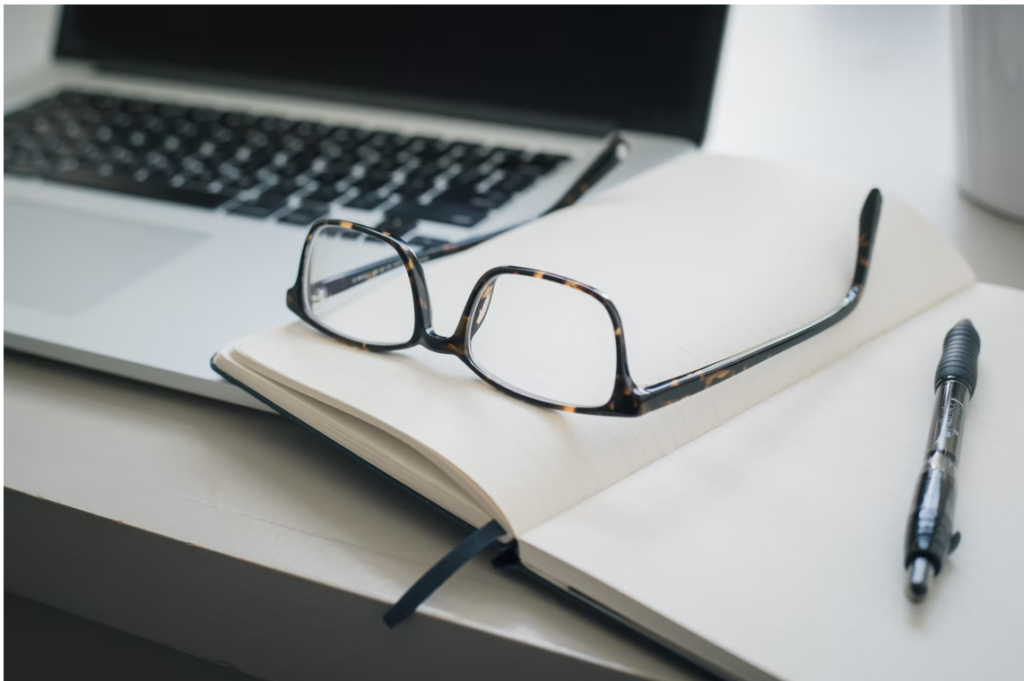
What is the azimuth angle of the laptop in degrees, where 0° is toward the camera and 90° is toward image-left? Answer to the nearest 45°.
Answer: approximately 45°

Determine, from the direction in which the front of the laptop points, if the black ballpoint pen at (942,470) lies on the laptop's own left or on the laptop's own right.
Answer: on the laptop's own left
